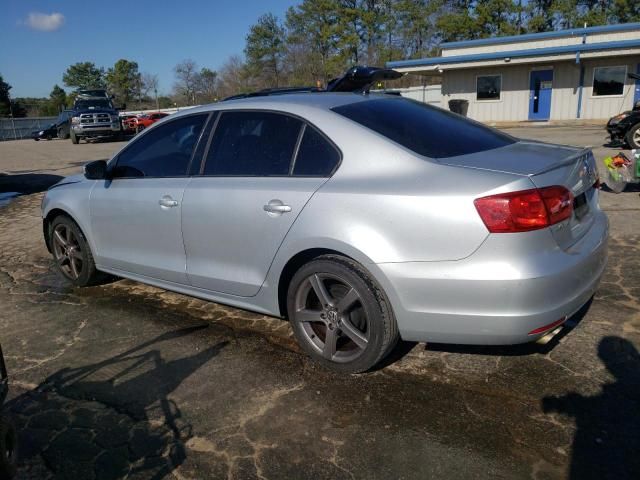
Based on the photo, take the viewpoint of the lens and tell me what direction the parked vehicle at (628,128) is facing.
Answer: facing the viewer and to the left of the viewer

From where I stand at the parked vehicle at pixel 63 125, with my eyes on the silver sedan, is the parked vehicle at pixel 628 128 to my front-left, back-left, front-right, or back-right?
front-left

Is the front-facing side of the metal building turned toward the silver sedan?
yes

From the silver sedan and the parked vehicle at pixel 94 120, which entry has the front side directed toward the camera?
the parked vehicle

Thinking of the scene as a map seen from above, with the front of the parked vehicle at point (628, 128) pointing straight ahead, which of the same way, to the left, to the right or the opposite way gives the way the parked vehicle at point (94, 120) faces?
to the left

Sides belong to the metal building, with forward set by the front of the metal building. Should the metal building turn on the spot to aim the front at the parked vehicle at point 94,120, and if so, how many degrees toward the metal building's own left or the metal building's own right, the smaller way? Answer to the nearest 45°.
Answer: approximately 90° to the metal building's own right

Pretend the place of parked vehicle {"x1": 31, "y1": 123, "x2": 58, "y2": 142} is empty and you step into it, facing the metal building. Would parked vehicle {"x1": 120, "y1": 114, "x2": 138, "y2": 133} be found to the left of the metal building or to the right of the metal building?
left

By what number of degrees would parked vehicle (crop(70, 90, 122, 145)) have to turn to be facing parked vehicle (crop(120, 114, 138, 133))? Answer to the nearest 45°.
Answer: approximately 180°

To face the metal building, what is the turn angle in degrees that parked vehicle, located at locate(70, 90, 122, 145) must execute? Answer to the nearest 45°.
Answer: approximately 45° to its left

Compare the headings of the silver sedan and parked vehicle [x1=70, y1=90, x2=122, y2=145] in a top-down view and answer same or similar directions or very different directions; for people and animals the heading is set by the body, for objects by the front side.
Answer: very different directions

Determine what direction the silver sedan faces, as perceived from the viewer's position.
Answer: facing away from the viewer and to the left of the viewer

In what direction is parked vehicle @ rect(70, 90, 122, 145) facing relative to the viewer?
toward the camera

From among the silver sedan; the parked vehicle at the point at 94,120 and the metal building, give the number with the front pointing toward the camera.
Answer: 2

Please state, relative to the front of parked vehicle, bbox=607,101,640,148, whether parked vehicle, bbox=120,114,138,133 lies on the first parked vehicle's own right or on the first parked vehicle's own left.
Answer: on the first parked vehicle's own right

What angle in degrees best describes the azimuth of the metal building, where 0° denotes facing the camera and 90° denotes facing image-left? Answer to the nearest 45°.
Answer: approximately 0°
